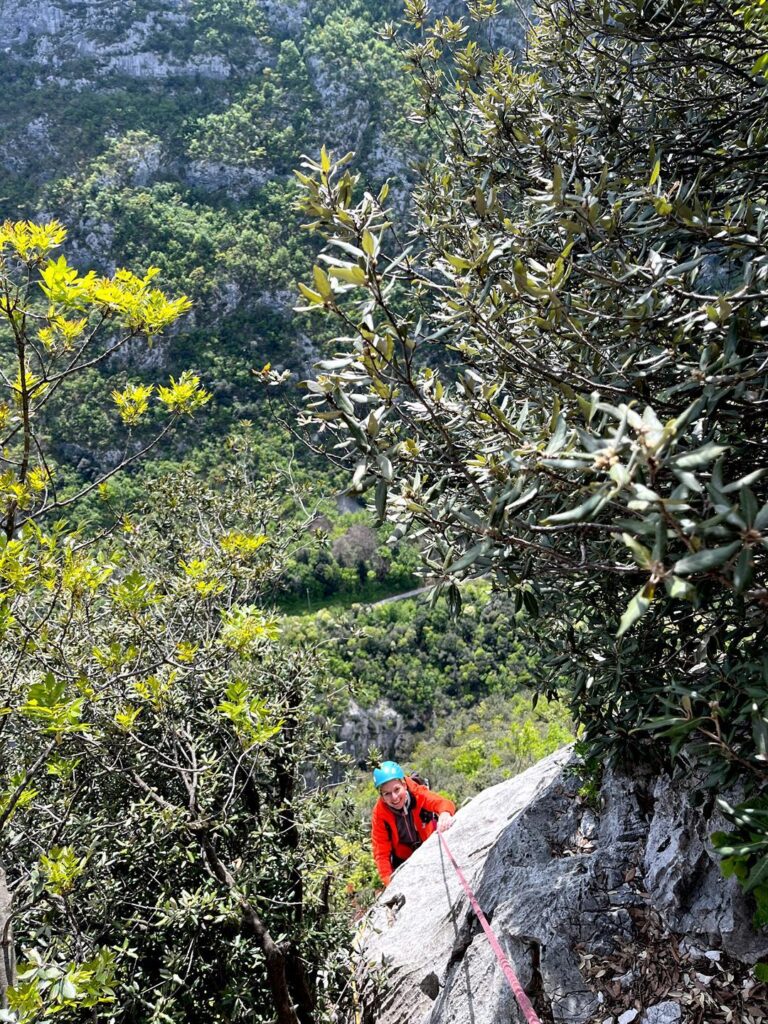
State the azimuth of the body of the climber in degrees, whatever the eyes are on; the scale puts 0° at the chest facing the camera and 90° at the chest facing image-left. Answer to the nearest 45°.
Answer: approximately 0°

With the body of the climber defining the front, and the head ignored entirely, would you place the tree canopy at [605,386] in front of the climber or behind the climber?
in front
